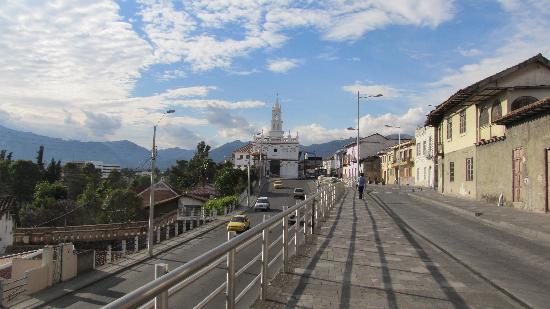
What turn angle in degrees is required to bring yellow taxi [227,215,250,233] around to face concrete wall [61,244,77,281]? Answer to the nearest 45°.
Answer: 0° — it already faces it

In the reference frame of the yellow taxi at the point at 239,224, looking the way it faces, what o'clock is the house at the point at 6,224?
The house is roughly at 2 o'clock from the yellow taxi.

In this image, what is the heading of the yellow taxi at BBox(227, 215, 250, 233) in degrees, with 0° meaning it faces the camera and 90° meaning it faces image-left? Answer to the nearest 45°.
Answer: approximately 45°

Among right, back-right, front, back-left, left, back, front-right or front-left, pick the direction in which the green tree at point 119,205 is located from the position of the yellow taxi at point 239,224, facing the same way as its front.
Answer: right

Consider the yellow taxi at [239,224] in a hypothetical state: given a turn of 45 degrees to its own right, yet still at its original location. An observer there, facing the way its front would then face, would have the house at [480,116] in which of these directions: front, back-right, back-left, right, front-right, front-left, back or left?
back-left

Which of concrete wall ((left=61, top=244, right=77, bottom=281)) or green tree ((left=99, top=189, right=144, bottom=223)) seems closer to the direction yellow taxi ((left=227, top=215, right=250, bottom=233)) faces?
the concrete wall

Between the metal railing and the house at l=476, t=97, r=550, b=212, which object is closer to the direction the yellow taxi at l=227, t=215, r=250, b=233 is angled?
the metal railing

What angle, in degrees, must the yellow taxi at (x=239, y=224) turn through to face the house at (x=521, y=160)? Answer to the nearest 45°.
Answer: approximately 90° to its left

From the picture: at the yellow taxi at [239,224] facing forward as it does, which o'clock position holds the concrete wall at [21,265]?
The concrete wall is roughly at 12 o'clock from the yellow taxi.
